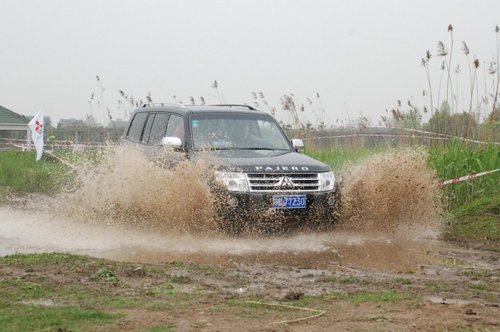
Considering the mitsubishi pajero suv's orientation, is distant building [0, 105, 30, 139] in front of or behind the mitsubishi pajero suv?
behind

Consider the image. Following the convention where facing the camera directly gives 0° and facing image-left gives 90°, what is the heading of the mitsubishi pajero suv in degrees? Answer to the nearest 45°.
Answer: approximately 315°

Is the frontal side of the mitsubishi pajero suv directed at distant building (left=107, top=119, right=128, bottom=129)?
no
